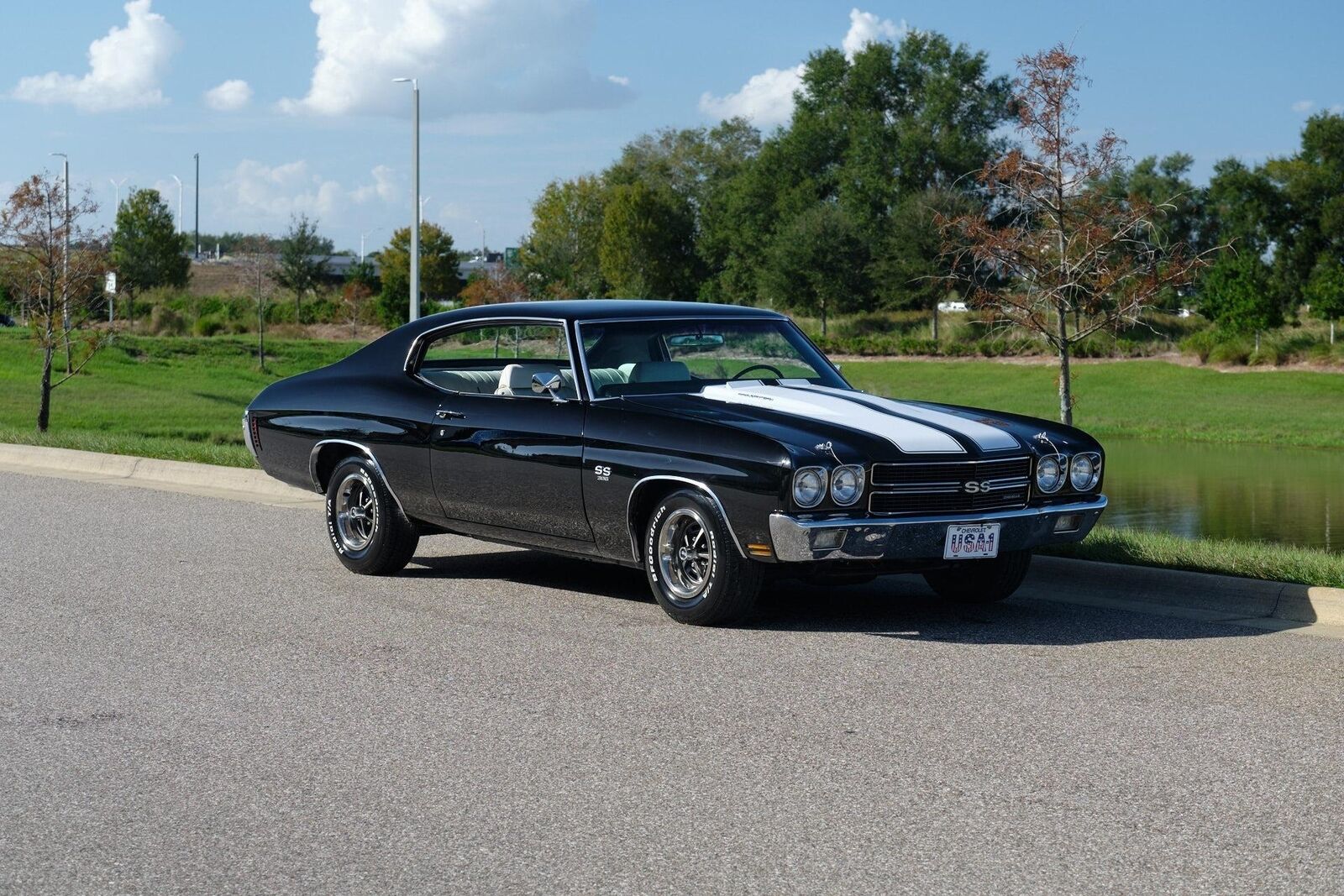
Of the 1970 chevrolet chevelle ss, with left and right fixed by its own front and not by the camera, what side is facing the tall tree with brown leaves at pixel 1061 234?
left

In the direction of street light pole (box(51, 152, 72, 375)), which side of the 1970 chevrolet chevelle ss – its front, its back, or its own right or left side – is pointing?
back

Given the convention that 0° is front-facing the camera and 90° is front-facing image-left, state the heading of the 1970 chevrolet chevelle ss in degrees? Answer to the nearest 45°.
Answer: approximately 315°

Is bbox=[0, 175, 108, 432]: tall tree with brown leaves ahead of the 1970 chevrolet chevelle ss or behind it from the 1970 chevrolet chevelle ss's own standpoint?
behind

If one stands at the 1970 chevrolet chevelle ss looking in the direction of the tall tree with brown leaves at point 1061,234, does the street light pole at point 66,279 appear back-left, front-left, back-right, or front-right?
front-left

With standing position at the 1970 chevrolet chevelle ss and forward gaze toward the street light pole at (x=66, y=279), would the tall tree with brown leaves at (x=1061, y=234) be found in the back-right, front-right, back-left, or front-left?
front-right
